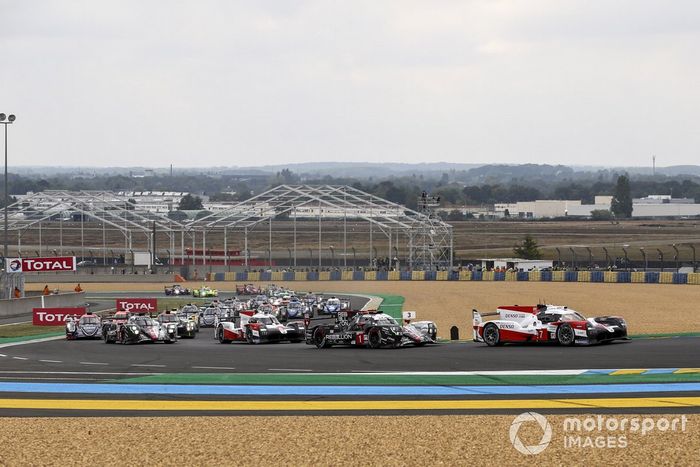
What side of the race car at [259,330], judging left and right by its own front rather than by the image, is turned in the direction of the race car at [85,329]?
back

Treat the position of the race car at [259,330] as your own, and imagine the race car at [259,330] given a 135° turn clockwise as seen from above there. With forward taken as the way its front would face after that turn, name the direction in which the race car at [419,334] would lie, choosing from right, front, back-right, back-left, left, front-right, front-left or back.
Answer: back-left

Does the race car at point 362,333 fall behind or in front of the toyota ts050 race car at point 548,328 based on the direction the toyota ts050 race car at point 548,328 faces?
behind

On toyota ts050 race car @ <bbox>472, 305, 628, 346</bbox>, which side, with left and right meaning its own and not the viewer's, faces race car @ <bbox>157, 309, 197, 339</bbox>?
back

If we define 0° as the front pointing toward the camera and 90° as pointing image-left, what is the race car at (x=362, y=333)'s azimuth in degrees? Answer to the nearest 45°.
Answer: approximately 315°

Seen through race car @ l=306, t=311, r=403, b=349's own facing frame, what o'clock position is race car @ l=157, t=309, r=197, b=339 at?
race car @ l=157, t=309, r=197, b=339 is roughly at 6 o'clock from race car @ l=306, t=311, r=403, b=349.

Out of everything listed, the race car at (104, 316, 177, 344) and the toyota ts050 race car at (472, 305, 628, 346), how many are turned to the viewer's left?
0

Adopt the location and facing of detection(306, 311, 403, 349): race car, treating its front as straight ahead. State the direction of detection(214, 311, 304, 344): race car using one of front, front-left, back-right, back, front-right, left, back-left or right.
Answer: back

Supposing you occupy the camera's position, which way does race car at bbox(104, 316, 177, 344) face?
facing the viewer and to the right of the viewer

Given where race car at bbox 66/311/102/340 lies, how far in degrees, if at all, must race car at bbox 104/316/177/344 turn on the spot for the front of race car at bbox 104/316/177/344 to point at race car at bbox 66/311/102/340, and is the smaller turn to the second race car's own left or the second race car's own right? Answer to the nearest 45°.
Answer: approximately 180°

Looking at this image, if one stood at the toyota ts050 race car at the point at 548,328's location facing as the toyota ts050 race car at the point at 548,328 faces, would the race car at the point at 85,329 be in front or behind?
behind

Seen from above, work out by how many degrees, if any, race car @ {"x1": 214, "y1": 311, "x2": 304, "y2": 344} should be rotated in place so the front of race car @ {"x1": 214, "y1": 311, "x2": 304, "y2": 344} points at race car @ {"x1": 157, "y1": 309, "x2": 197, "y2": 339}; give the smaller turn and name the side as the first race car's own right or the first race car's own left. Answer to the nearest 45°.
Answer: approximately 180°

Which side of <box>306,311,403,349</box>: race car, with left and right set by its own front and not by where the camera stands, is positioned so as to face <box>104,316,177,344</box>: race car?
back

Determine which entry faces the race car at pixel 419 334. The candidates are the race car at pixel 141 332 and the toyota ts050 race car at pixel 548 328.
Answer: the race car at pixel 141 332
